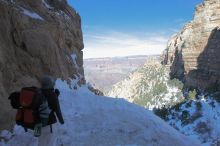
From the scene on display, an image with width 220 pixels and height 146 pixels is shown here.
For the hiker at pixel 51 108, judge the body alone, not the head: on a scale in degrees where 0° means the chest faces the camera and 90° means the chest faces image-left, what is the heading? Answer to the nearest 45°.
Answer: approximately 225°

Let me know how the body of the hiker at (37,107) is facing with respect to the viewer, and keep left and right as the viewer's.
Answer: facing away from the viewer and to the right of the viewer

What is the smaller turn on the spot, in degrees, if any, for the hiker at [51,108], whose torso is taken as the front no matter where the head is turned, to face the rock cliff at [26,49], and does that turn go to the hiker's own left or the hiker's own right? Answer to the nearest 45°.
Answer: approximately 45° to the hiker's own left

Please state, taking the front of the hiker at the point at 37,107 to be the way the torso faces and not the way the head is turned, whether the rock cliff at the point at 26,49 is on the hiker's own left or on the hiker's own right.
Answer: on the hiker's own left
